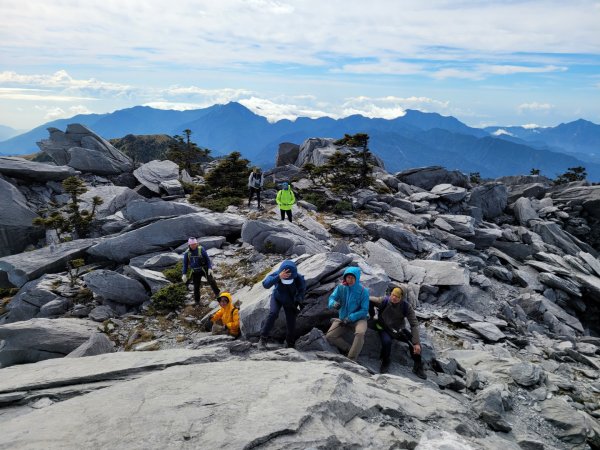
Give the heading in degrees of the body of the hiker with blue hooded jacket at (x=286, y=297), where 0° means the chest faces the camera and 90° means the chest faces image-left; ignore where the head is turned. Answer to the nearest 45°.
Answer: approximately 0°

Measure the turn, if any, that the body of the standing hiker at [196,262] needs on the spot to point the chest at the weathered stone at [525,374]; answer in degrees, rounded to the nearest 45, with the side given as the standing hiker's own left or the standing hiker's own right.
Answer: approximately 45° to the standing hiker's own left

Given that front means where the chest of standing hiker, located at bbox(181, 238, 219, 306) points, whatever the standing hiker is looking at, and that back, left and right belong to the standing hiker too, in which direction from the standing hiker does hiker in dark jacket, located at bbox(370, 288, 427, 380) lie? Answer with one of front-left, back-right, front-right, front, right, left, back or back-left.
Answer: front-left

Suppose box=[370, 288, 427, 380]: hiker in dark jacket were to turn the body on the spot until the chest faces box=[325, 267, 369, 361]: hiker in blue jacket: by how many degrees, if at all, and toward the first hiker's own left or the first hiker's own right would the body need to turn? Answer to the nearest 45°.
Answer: approximately 90° to the first hiker's own right

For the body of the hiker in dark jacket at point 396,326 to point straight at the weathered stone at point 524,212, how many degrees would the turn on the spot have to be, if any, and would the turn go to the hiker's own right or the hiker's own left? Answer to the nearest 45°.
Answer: approximately 180°

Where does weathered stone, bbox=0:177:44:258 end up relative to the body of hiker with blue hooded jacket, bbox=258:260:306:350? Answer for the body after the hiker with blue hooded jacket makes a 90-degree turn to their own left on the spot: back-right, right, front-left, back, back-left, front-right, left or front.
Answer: back-left

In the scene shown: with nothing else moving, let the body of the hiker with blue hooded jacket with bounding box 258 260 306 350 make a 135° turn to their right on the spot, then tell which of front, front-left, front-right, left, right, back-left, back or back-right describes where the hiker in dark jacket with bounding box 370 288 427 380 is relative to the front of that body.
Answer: back-right

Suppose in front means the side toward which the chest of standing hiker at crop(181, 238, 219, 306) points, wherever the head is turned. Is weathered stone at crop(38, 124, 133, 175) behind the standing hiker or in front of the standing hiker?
behind

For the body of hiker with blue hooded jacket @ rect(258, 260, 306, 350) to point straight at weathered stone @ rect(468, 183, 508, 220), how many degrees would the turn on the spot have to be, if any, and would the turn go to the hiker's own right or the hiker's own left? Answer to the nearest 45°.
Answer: approximately 135° to the hiker's own left

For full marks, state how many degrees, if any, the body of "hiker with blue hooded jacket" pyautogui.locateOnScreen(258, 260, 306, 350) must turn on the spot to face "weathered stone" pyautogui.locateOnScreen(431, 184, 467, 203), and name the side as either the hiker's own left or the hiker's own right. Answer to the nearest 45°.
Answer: approximately 135° to the hiker's own left
